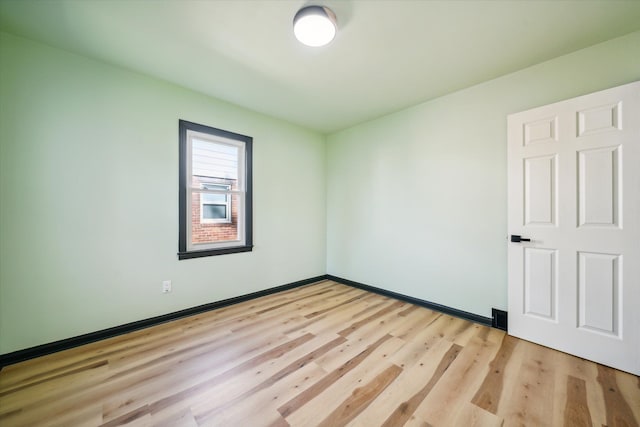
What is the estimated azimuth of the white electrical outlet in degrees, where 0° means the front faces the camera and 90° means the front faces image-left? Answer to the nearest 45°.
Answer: approximately 0°

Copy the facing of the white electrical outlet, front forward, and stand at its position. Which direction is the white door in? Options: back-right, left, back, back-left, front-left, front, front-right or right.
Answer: front-left

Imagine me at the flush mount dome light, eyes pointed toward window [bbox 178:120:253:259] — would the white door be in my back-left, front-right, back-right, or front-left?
back-right
